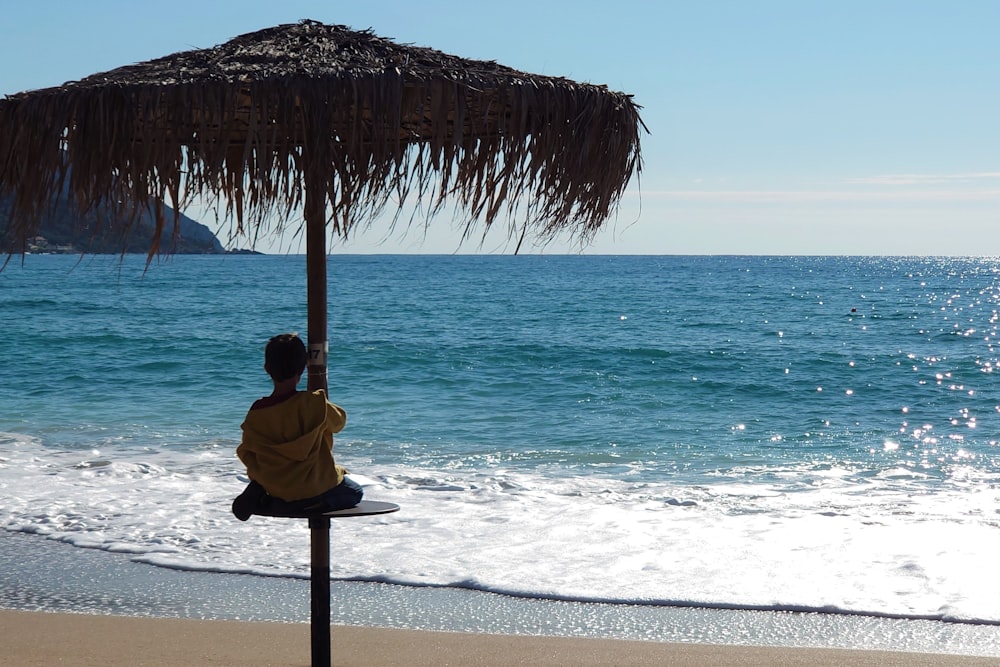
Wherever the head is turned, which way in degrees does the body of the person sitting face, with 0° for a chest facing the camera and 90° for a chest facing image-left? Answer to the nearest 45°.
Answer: approximately 180°

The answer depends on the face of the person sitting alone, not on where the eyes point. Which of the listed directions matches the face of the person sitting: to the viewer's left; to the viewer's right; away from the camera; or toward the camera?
away from the camera
